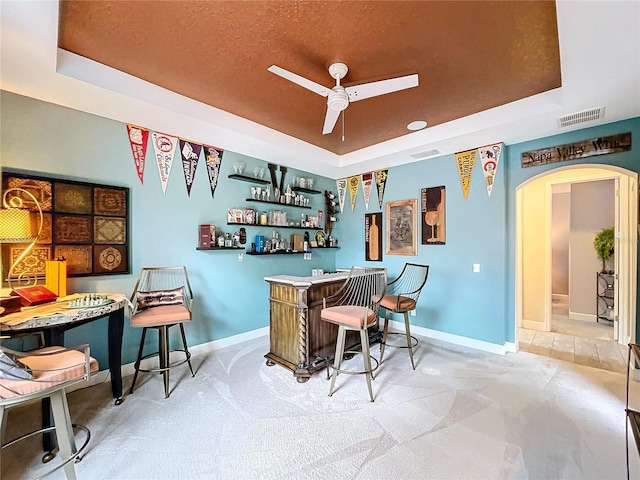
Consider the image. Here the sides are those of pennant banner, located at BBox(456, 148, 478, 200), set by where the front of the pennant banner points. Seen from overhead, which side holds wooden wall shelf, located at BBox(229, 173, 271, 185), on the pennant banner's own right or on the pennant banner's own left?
on the pennant banner's own right

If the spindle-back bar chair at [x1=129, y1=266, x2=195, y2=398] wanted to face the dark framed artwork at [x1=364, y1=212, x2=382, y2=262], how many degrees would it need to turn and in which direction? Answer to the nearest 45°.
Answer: approximately 90° to its left

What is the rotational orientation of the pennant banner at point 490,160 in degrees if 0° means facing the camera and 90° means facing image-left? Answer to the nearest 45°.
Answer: approximately 0°

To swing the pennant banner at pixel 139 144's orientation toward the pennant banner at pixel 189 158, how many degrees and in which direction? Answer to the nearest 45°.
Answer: approximately 90° to its left

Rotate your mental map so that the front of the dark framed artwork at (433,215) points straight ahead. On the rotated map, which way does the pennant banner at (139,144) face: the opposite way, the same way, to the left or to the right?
to the left

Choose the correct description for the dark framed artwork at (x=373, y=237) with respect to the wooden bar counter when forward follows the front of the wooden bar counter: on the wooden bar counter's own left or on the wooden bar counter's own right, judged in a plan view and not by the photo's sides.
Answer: on the wooden bar counter's own left

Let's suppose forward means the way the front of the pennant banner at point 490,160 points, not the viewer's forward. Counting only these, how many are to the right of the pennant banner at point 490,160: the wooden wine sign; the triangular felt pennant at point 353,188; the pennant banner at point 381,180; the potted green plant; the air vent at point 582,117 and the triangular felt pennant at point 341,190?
3

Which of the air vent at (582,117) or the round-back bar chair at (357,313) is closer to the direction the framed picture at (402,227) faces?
the round-back bar chair

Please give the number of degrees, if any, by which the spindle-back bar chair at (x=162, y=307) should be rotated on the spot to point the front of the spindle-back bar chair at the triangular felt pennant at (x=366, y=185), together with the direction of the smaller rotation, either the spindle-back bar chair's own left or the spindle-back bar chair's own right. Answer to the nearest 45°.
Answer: approximately 90° to the spindle-back bar chair's own left
